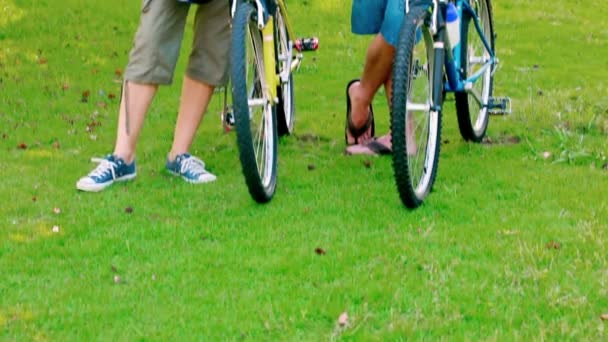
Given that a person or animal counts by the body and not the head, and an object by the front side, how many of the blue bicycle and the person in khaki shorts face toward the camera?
2

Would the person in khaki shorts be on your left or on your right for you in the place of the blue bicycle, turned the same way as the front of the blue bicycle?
on your right

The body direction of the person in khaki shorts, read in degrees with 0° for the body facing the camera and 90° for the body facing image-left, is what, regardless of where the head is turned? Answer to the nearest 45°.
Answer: approximately 0°

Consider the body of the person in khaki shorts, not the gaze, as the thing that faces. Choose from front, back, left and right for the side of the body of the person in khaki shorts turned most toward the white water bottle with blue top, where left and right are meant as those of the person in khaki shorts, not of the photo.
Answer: left
